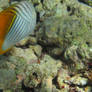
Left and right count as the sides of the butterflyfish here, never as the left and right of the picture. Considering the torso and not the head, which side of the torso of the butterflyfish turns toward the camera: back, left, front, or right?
right
